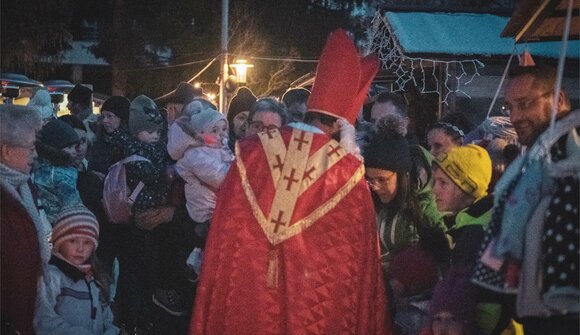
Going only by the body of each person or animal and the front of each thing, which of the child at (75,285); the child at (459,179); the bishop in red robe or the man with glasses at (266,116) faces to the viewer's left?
the child at (459,179)

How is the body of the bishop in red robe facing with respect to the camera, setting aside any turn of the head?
away from the camera

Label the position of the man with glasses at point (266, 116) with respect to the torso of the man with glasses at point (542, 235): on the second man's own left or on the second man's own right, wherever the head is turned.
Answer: on the second man's own right

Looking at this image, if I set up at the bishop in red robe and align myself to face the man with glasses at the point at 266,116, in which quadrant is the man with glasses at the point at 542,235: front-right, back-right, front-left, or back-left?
back-right

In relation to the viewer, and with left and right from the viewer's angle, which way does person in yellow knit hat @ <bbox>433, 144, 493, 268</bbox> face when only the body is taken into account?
facing to the left of the viewer

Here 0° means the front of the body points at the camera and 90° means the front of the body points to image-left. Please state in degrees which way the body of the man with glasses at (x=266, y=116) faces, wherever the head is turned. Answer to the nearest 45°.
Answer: approximately 0°

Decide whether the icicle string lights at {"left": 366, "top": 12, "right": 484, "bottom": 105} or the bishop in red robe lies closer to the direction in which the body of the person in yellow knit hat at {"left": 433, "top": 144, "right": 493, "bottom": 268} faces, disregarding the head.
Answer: the bishop in red robe

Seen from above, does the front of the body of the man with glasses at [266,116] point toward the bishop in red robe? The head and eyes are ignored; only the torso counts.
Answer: yes

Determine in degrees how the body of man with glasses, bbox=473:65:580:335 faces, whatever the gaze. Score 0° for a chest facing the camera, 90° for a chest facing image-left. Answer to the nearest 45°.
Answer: approximately 45°

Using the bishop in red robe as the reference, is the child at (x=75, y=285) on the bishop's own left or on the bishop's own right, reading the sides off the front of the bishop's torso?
on the bishop's own left
